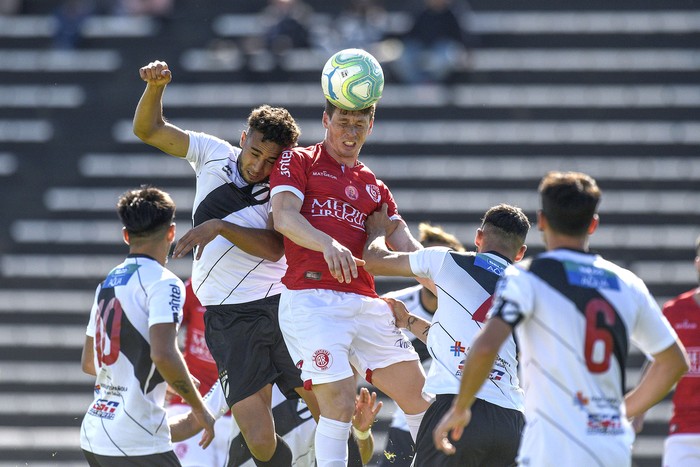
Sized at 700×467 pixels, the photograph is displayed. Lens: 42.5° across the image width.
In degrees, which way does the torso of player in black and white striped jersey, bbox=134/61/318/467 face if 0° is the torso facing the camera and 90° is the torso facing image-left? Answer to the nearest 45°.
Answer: approximately 315°

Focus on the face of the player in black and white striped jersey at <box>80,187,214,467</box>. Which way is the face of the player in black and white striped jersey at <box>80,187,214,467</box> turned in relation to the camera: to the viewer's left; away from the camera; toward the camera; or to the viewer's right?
away from the camera

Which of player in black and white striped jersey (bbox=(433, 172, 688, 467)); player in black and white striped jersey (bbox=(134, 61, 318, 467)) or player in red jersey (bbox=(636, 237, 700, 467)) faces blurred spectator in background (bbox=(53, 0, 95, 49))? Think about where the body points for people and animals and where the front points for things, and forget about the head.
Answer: player in black and white striped jersey (bbox=(433, 172, 688, 467))

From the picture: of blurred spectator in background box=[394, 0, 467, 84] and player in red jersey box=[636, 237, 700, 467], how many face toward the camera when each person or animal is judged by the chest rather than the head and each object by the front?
2

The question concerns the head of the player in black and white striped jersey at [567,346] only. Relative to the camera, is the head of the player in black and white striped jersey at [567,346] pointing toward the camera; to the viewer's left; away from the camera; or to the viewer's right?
away from the camera

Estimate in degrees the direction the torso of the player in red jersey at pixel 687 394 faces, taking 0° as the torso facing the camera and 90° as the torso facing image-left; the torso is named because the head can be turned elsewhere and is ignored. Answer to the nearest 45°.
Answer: approximately 0°

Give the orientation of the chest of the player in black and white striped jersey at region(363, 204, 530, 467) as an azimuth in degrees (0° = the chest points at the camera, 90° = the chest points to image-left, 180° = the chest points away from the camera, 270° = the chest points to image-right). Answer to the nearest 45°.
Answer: approximately 135°

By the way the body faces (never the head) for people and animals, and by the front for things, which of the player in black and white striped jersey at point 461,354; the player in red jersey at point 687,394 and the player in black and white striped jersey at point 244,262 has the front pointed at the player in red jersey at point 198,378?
the player in black and white striped jersey at point 461,354
